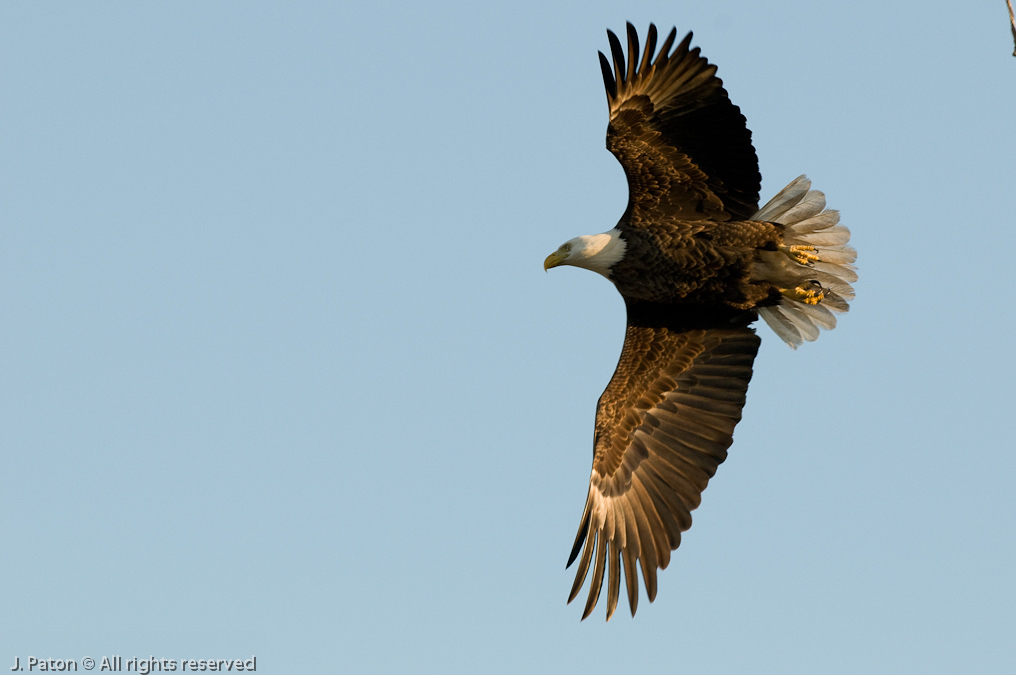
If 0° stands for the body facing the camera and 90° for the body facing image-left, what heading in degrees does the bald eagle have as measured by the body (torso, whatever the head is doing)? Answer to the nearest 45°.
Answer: approximately 90°
